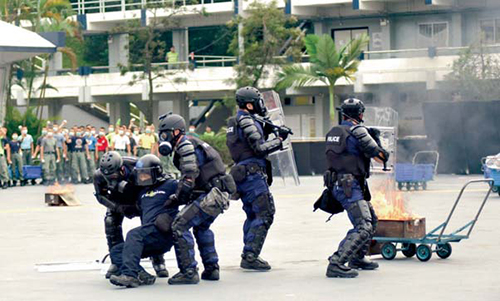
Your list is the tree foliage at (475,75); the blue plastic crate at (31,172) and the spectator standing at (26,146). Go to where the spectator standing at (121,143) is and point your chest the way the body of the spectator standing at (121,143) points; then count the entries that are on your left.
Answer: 1

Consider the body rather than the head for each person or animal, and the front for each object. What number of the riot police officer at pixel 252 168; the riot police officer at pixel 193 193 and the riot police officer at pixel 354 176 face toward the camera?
0

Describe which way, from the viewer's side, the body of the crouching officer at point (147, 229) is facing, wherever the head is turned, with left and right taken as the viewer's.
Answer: facing the viewer and to the left of the viewer

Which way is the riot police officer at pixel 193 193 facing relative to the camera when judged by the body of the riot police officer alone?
to the viewer's left

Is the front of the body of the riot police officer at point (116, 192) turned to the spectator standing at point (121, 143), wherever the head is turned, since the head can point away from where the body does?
no

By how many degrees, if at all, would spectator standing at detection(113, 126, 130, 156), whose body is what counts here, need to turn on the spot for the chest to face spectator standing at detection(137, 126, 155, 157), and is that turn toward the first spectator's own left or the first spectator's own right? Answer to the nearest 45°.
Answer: approximately 135° to the first spectator's own left

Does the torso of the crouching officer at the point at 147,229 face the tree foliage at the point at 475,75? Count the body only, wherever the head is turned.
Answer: no

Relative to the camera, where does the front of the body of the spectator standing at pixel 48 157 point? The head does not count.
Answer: toward the camera

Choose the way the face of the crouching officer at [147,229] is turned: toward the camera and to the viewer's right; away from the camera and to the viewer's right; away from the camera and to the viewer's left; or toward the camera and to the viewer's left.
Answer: toward the camera and to the viewer's left

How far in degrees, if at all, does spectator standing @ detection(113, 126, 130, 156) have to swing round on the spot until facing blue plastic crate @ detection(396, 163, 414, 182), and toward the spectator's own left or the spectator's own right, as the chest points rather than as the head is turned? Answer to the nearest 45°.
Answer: approximately 45° to the spectator's own left

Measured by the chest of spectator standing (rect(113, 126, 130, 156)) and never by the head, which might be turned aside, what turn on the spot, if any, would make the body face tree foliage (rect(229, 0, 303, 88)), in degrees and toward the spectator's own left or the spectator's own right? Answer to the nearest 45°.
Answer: approximately 135° to the spectator's own left

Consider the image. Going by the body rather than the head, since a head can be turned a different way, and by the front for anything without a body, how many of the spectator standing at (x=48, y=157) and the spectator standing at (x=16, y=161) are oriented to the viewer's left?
0

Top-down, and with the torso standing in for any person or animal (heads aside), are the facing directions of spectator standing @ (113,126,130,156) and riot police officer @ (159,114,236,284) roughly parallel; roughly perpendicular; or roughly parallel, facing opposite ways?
roughly perpendicular

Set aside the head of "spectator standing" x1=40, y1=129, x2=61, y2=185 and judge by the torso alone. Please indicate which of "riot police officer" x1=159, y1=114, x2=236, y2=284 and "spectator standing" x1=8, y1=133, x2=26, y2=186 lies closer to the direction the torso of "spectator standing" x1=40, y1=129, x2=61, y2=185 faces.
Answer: the riot police officer

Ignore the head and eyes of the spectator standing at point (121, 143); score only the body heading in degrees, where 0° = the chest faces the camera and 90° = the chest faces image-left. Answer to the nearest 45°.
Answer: approximately 0°
